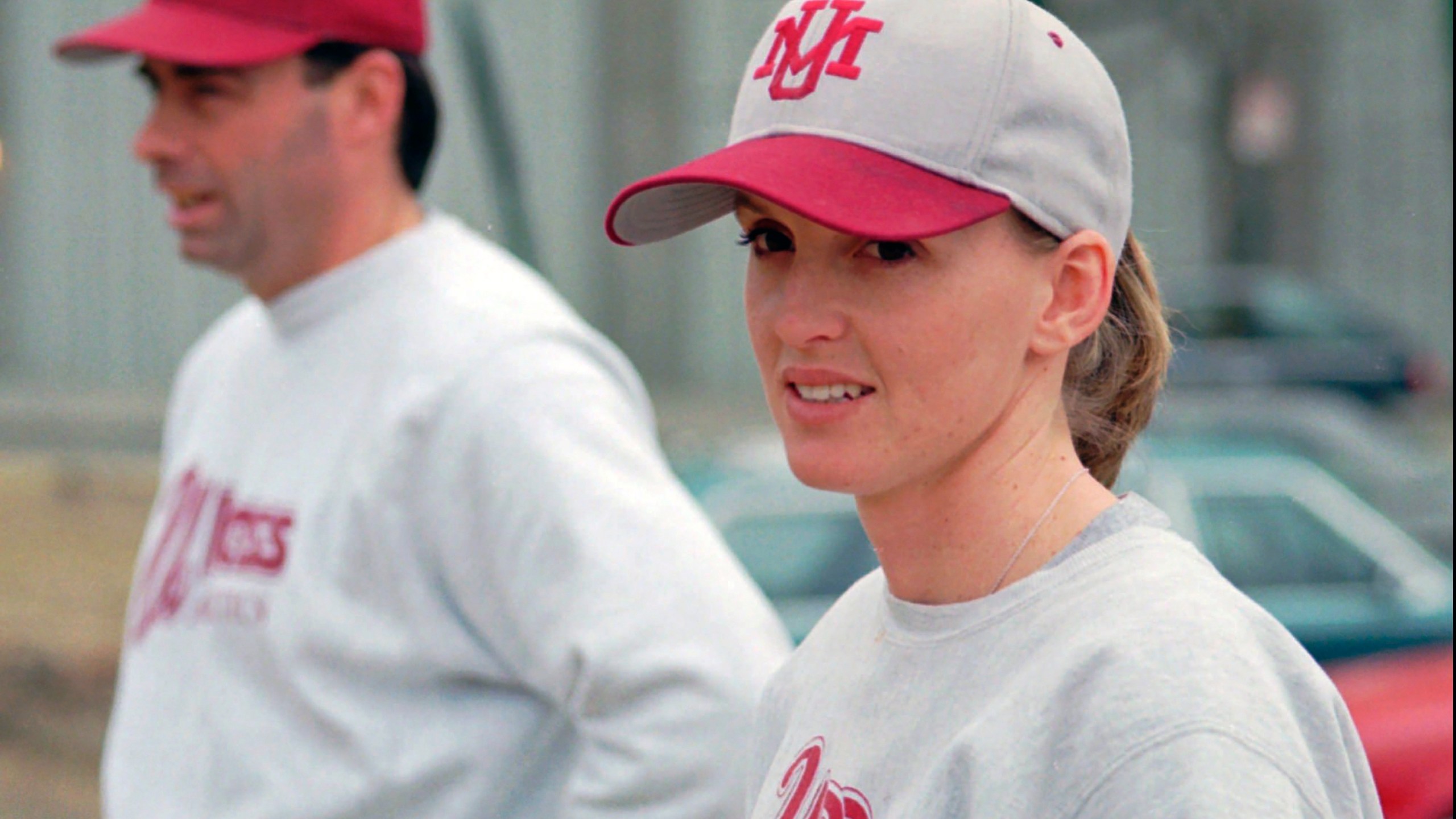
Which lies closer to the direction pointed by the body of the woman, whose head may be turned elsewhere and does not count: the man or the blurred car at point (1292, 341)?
the man

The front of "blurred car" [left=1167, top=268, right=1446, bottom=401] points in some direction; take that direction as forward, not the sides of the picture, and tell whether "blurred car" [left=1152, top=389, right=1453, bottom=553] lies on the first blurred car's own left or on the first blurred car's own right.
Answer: on the first blurred car's own left

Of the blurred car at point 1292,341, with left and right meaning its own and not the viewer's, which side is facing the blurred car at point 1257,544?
left

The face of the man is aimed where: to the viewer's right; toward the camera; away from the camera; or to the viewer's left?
to the viewer's left

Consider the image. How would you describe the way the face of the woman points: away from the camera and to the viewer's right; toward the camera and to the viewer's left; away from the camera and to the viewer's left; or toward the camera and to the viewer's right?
toward the camera and to the viewer's left

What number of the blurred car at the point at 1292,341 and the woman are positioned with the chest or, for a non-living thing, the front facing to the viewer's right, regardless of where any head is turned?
0

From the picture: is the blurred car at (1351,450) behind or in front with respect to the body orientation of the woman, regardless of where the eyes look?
behind

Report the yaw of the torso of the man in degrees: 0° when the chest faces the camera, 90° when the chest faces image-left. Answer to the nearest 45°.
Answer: approximately 45°

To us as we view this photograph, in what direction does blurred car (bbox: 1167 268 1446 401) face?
facing to the left of the viewer

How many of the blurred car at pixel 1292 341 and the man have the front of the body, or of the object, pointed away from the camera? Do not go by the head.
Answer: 0

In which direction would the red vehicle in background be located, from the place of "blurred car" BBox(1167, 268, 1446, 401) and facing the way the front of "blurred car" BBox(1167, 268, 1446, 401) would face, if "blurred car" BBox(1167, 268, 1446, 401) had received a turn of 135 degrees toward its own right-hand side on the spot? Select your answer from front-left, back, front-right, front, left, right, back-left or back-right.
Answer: back-right

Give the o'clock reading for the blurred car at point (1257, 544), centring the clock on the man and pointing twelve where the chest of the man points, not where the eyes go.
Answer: The blurred car is roughly at 6 o'clock from the man.

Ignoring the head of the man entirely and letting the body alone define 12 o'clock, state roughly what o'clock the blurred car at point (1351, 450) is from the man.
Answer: The blurred car is roughly at 6 o'clock from the man.
